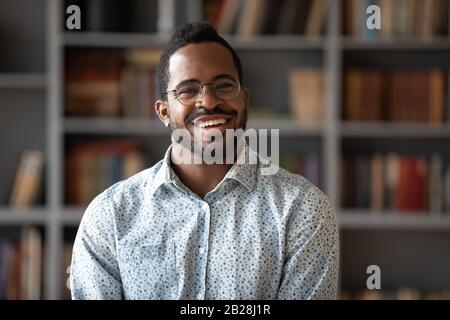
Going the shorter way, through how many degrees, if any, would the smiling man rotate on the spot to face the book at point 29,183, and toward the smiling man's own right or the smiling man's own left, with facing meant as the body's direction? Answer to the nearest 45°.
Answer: approximately 180°

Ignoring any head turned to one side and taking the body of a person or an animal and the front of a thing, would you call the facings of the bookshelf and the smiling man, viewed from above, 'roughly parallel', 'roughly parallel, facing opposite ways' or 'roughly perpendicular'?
roughly parallel

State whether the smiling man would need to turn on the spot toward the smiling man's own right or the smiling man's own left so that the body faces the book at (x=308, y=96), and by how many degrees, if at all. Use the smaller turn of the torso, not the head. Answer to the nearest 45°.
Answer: approximately 180°

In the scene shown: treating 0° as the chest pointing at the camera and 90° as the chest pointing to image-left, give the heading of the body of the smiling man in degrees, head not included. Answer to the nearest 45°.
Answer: approximately 0°

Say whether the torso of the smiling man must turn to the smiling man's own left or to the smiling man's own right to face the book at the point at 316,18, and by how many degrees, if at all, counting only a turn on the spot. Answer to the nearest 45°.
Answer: approximately 180°

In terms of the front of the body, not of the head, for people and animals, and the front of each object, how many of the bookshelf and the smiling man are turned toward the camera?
2

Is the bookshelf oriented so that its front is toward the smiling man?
yes

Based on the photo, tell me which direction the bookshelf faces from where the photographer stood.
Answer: facing the viewer

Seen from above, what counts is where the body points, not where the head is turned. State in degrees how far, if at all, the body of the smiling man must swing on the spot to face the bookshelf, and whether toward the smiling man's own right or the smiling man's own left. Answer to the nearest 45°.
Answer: approximately 180°
